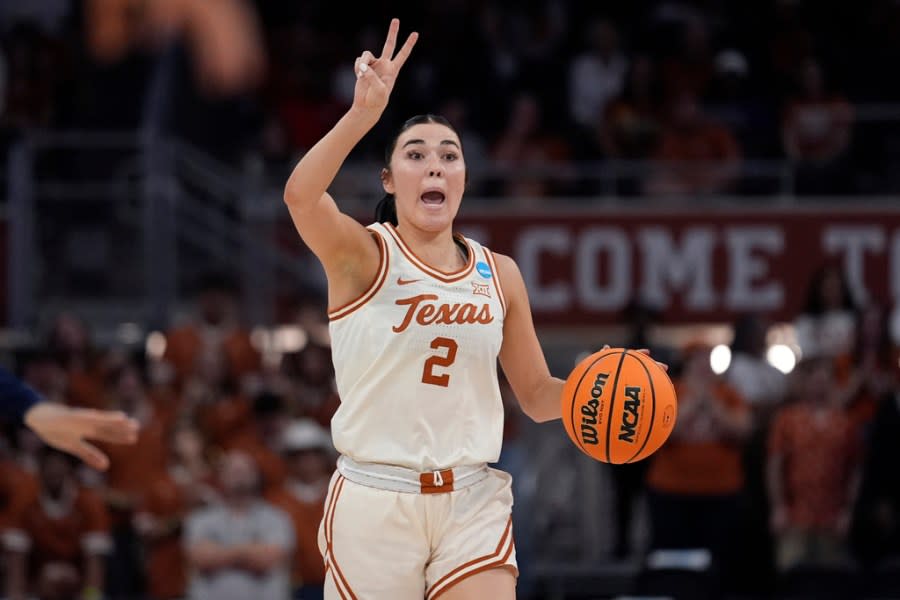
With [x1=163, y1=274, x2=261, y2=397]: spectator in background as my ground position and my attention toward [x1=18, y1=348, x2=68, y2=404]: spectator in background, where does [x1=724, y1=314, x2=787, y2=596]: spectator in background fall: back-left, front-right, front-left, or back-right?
back-left

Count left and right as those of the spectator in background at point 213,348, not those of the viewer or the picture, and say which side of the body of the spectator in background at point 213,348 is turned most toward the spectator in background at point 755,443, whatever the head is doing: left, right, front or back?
left

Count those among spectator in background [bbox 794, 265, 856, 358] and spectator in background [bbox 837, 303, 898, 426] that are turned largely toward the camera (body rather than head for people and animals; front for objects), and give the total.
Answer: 2

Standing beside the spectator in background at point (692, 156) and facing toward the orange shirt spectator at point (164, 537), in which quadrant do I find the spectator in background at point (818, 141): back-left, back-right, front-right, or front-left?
back-left

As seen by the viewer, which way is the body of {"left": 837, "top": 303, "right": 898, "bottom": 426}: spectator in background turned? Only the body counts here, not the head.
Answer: toward the camera

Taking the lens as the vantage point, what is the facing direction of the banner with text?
facing the viewer

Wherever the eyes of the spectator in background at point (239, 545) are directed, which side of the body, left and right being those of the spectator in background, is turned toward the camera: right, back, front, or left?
front

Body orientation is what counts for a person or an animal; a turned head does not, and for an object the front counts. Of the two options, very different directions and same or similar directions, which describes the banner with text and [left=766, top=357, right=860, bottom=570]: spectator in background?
same or similar directions
